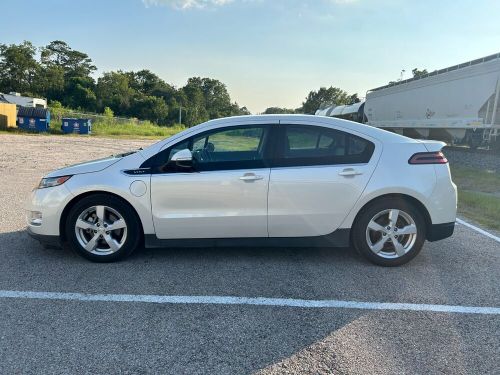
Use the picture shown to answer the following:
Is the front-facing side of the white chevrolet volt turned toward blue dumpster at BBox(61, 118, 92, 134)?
no

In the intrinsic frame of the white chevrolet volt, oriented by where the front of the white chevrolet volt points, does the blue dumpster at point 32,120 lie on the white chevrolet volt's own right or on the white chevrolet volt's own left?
on the white chevrolet volt's own right

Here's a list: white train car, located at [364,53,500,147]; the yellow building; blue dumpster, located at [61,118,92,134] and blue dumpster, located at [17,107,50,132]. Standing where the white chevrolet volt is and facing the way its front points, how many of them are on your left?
0

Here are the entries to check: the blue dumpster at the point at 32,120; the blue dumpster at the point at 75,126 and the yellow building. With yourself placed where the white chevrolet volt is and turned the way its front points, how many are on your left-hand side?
0

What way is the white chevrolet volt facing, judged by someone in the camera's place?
facing to the left of the viewer

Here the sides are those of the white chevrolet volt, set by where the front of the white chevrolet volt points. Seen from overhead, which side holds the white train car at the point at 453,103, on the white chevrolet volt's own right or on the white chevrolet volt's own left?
on the white chevrolet volt's own right

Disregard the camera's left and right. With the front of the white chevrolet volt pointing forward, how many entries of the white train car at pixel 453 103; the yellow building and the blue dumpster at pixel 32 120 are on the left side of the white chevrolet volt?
0

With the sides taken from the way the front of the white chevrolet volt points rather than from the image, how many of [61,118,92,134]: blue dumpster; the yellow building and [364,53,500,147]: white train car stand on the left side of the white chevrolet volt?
0

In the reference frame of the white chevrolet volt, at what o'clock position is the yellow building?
The yellow building is roughly at 2 o'clock from the white chevrolet volt.
